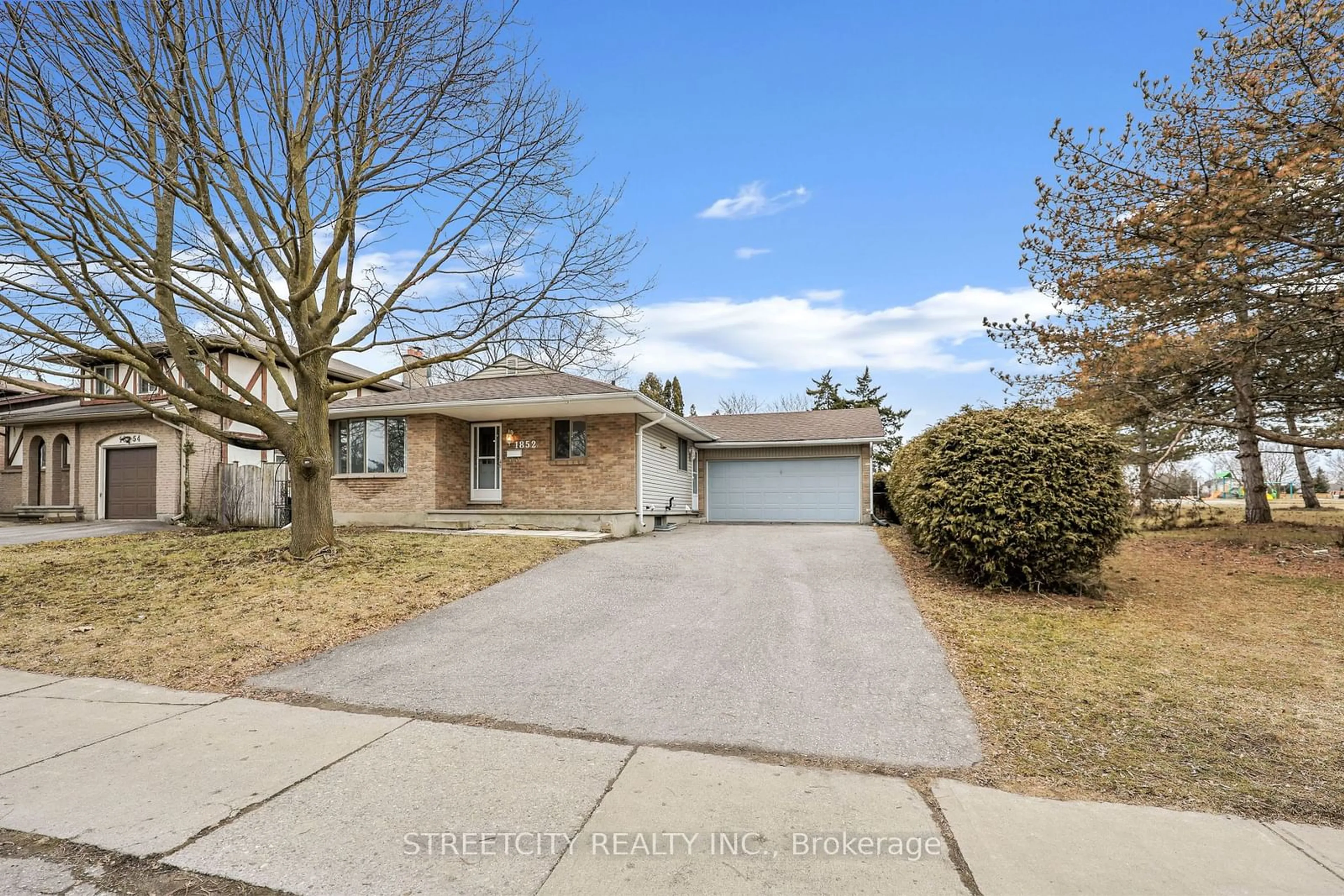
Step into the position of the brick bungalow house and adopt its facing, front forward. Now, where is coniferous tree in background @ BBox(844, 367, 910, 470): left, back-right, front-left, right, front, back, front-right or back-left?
back-left

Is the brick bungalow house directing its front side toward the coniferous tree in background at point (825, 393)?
no

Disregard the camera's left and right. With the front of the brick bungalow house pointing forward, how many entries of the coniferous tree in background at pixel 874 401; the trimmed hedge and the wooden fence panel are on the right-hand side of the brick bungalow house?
1

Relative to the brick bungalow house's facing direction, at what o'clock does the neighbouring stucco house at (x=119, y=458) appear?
The neighbouring stucco house is roughly at 4 o'clock from the brick bungalow house.

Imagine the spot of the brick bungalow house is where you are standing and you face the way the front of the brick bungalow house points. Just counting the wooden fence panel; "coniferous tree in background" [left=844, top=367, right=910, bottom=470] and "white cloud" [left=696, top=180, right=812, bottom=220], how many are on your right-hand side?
1

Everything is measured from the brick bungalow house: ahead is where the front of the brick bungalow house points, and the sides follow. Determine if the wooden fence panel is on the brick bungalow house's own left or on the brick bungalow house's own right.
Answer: on the brick bungalow house's own right

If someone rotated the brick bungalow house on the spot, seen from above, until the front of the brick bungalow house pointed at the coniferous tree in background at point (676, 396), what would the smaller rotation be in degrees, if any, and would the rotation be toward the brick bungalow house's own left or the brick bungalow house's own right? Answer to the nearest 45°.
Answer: approximately 180°

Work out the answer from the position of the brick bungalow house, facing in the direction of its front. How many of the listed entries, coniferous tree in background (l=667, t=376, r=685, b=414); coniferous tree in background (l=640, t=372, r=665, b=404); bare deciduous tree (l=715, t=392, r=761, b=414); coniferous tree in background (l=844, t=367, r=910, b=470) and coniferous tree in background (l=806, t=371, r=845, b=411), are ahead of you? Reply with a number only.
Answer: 0

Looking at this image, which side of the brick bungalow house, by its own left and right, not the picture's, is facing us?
front

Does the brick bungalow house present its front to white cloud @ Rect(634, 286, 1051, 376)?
no

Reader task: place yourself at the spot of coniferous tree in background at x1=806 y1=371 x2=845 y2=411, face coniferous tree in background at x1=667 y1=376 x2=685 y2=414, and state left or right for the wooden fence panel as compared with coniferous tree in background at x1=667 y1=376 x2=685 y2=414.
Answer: left

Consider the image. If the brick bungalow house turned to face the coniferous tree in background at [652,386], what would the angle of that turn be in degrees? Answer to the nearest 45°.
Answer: approximately 180°

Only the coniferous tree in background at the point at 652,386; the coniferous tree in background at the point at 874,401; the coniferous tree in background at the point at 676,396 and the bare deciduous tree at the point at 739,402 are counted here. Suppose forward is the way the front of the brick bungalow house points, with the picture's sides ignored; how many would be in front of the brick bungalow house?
0

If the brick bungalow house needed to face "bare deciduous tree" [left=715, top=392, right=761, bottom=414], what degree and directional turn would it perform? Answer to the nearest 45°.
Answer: approximately 180°
